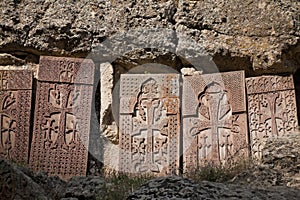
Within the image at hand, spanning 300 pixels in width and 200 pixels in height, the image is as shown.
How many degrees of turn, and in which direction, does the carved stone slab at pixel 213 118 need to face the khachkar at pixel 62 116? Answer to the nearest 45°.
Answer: approximately 90° to its right

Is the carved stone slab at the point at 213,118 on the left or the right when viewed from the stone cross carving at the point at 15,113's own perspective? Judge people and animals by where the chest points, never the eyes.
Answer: on its left

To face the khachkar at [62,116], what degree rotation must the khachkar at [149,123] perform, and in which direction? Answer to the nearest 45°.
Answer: approximately 90° to its right

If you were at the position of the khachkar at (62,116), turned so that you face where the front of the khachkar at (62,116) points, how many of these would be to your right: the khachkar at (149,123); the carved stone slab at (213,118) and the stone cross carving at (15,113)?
1

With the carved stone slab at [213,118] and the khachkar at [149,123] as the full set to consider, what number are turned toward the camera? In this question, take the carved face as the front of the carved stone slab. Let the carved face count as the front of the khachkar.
2

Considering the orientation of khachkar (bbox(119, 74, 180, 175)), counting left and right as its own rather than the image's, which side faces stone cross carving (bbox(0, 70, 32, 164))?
right

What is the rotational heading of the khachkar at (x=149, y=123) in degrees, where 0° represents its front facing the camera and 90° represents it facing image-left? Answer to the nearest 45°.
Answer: approximately 0°

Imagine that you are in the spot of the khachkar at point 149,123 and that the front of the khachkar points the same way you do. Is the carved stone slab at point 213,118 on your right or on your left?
on your left
